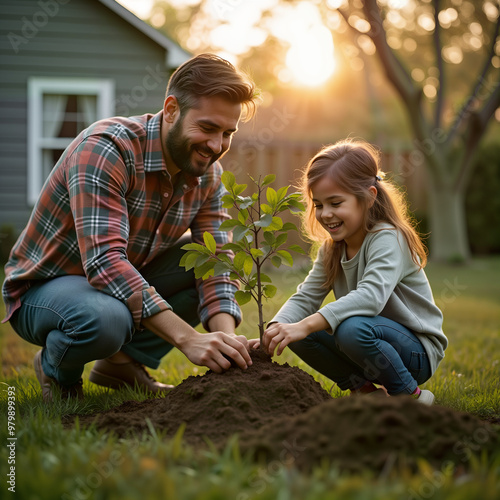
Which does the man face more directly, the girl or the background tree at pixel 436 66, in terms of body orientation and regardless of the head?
the girl

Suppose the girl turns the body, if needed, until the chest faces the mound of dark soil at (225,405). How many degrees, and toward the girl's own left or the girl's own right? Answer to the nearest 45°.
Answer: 0° — they already face it

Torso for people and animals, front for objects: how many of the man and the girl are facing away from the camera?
0

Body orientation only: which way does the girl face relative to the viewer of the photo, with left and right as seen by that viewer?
facing the viewer and to the left of the viewer

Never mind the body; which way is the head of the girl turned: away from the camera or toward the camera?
toward the camera

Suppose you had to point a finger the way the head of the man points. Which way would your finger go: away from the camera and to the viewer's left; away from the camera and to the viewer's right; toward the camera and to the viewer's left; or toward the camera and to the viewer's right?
toward the camera and to the viewer's right

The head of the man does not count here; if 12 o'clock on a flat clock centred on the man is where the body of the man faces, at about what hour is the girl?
The girl is roughly at 11 o'clock from the man.

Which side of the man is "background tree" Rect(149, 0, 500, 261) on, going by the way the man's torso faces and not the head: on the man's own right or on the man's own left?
on the man's own left
